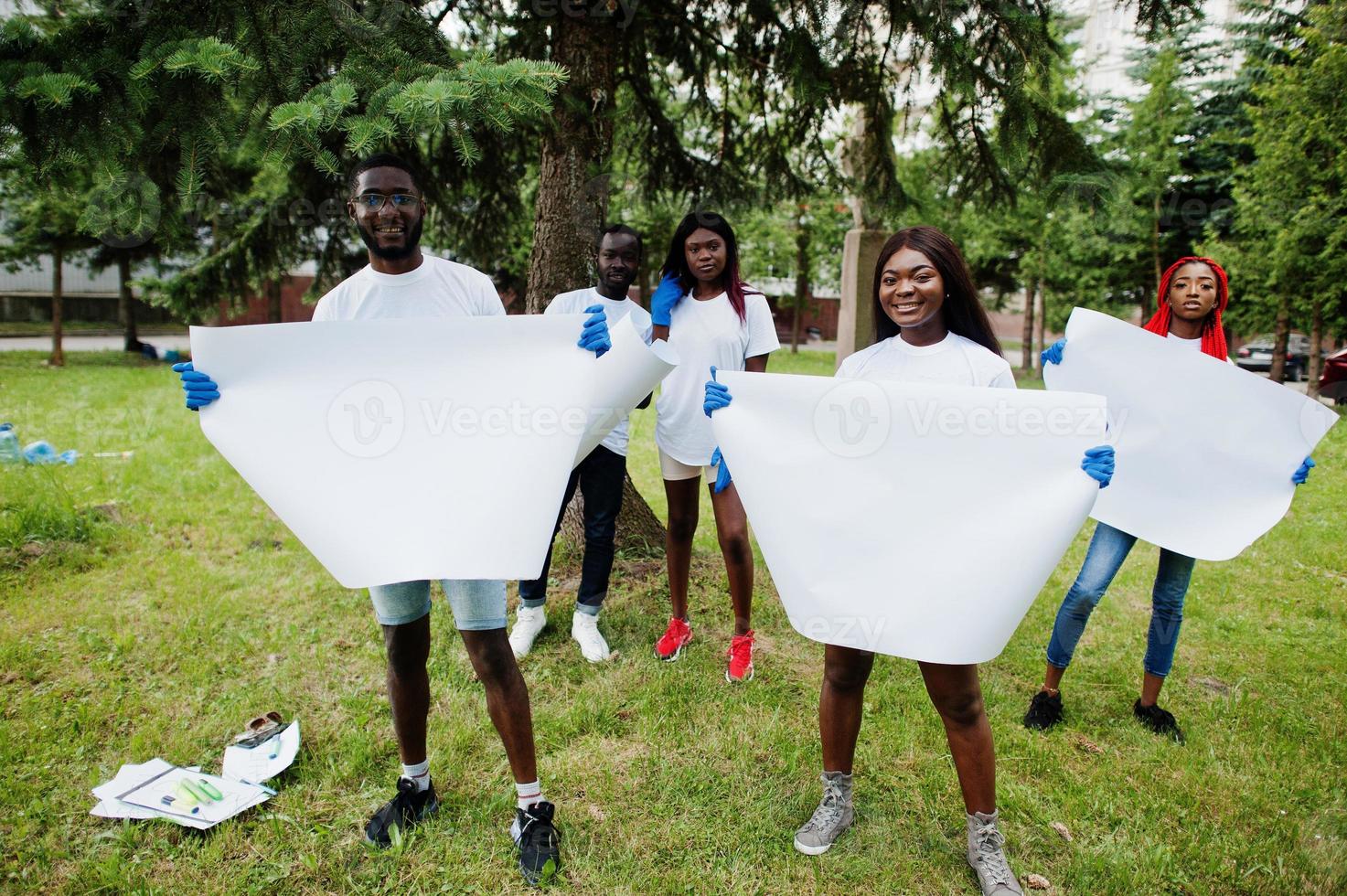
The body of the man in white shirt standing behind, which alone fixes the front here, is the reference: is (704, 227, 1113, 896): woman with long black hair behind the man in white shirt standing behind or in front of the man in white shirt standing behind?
in front

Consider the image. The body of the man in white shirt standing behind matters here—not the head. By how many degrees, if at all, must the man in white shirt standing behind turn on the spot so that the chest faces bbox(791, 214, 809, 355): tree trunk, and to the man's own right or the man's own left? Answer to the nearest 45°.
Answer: approximately 180°

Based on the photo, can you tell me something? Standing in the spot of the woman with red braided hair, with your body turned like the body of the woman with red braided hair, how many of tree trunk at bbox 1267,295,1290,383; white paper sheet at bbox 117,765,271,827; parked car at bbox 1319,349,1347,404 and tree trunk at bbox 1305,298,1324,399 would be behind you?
3

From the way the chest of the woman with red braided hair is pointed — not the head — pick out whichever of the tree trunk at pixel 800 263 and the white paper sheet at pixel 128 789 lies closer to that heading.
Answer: the white paper sheet

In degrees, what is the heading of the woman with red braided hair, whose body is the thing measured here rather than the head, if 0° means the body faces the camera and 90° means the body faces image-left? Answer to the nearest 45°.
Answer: approximately 0°

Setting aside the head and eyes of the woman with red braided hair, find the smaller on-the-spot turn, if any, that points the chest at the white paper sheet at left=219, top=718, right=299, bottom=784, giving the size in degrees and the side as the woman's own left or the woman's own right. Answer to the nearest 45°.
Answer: approximately 45° to the woman's own right

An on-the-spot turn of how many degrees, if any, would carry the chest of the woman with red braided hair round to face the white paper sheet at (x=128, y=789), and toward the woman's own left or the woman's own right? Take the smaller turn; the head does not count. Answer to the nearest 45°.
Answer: approximately 45° to the woman's own right

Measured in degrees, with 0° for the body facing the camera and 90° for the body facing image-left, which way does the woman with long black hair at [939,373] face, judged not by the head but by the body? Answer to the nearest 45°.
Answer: approximately 0°

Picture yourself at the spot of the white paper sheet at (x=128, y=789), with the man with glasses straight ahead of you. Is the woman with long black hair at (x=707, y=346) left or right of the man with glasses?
left

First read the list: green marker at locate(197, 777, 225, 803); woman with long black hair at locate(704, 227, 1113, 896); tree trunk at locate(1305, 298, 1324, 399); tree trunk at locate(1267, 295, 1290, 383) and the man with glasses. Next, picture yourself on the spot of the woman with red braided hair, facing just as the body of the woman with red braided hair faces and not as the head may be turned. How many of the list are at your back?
2

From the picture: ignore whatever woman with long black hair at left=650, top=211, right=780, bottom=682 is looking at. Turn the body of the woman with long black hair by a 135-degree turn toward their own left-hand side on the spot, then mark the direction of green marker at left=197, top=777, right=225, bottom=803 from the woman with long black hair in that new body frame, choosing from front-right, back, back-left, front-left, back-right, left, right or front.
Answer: back
